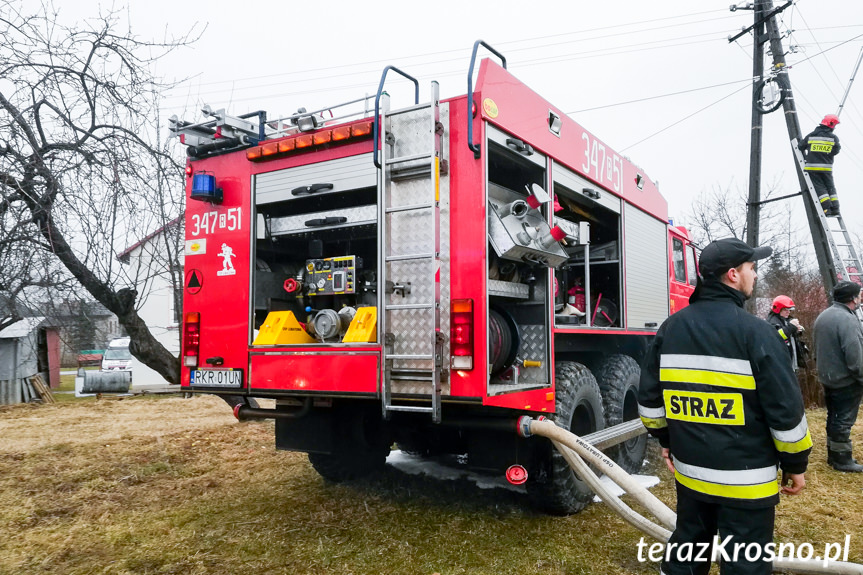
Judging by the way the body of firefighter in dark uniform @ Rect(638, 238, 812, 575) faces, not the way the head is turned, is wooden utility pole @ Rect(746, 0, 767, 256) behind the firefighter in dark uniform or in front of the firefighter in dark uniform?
in front

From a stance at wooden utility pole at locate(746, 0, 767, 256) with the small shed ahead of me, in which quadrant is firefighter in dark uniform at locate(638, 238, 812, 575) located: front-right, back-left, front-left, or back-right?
front-left

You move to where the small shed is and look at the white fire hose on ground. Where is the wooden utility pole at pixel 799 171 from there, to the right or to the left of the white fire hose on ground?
left

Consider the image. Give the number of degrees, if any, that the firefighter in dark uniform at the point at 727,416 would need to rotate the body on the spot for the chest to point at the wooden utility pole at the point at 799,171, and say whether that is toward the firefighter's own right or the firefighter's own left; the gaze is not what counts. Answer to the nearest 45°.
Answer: approximately 45° to the firefighter's own left

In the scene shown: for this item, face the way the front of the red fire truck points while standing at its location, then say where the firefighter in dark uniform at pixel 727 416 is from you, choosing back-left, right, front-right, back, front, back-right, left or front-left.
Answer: right

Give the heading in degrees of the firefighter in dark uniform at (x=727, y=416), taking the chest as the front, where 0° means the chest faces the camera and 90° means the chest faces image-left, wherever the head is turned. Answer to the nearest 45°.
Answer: approximately 225°

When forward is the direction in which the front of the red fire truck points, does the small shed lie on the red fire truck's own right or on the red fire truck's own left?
on the red fire truck's own left

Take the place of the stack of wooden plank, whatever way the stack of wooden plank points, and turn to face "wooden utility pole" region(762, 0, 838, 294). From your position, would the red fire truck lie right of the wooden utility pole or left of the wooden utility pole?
right

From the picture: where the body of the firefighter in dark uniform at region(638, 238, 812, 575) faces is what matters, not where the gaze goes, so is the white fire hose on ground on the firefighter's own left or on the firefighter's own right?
on the firefighter's own left

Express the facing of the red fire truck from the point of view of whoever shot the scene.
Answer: facing away from the viewer and to the right of the viewer

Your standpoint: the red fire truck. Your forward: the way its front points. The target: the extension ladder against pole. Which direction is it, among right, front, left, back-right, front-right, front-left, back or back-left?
front

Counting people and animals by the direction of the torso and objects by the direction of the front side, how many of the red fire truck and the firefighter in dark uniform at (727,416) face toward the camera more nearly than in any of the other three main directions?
0

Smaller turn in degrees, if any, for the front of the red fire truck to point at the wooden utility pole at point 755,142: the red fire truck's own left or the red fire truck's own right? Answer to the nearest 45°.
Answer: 0° — it already faces it

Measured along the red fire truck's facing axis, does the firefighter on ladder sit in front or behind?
in front

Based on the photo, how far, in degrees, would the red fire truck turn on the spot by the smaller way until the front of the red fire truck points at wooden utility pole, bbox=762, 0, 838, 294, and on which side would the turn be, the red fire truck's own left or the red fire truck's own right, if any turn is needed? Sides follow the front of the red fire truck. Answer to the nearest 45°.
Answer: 0° — it already faces it
